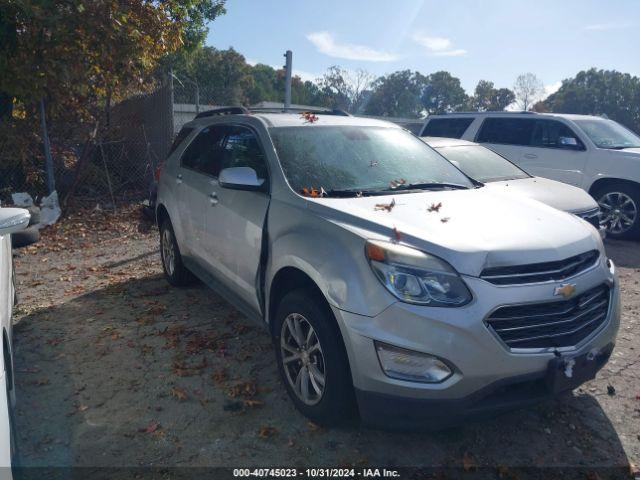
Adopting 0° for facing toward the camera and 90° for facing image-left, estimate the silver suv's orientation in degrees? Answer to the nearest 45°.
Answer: approximately 315°

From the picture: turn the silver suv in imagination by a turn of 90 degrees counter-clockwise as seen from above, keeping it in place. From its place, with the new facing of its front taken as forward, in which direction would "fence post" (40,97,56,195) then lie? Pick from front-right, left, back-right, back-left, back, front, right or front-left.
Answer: left

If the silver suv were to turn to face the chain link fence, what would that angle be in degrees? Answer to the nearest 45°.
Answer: approximately 180°

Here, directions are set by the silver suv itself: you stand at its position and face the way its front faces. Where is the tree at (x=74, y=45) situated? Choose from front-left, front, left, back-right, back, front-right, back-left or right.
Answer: back

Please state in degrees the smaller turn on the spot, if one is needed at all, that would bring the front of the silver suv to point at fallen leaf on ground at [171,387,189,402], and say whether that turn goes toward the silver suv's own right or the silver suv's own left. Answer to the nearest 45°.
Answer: approximately 135° to the silver suv's own right
